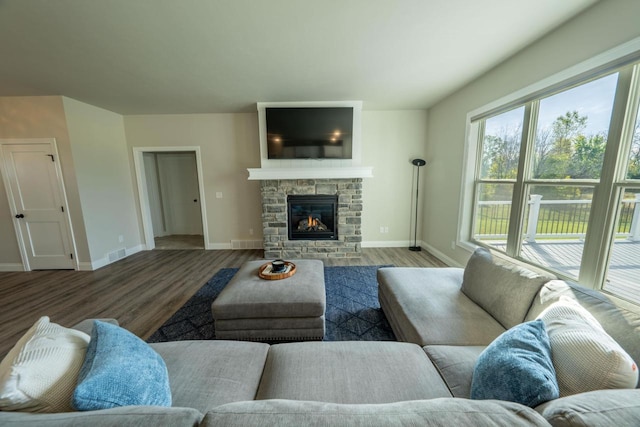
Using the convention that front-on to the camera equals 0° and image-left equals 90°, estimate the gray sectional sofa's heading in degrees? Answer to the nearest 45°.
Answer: approximately 180°

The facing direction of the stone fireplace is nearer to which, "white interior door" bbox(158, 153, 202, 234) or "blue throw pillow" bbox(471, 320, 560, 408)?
the blue throw pillow

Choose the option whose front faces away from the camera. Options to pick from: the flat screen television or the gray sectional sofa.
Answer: the gray sectional sofa

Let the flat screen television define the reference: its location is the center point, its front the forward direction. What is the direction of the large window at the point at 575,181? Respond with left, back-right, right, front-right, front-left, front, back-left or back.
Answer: front-left

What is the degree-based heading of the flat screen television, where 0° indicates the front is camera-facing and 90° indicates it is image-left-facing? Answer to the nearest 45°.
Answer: approximately 0°

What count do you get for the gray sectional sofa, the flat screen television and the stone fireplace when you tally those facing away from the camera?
1

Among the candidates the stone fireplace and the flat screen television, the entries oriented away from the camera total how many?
0

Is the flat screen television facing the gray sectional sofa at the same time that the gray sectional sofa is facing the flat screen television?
yes

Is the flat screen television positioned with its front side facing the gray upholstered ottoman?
yes

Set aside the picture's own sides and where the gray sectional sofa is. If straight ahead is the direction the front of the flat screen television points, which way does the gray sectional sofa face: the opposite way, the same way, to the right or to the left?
the opposite way

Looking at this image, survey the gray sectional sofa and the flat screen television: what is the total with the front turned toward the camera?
1

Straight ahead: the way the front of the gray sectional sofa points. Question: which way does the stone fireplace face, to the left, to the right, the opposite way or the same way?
the opposite way
